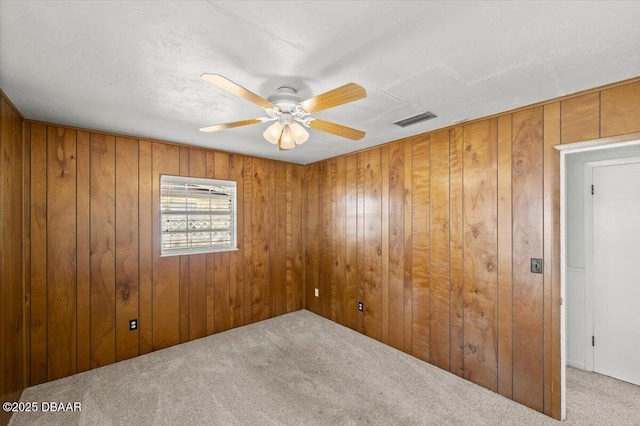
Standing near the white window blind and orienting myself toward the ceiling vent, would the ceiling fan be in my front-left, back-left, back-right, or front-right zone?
front-right

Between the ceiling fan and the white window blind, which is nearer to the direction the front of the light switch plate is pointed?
the ceiling fan

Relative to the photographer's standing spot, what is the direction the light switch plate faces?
facing the viewer

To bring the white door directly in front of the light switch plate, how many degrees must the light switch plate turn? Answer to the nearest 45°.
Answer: approximately 135° to its left

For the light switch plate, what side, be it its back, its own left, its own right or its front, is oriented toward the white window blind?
right

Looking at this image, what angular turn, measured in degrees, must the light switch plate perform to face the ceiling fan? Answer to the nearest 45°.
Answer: approximately 45° to its right

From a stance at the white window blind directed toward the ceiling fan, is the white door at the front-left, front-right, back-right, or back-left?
front-left
